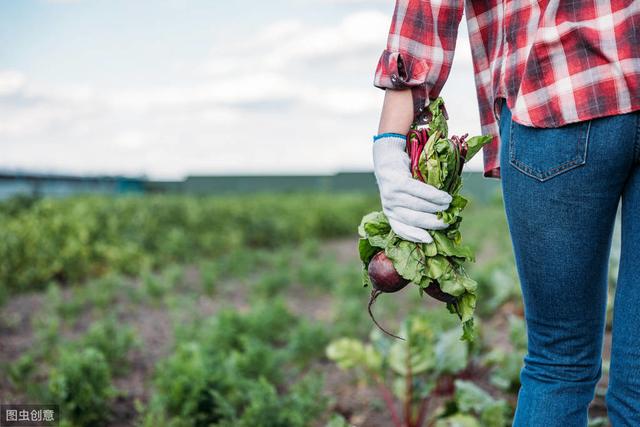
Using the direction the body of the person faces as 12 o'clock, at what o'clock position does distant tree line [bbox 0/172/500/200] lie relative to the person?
The distant tree line is roughly at 11 o'clock from the person.

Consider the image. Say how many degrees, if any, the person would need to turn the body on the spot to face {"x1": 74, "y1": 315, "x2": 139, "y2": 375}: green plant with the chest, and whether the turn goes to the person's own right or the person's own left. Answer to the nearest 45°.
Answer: approximately 45° to the person's own left

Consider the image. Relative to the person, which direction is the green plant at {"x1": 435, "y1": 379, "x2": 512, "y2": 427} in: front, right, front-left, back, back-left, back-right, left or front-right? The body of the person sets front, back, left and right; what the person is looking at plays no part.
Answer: front

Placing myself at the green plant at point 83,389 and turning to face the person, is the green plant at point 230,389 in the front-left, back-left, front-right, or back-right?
front-left

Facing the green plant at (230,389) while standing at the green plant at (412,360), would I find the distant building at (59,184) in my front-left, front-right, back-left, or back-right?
front-right

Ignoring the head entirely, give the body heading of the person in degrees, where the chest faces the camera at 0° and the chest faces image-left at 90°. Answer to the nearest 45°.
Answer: approximately 180°

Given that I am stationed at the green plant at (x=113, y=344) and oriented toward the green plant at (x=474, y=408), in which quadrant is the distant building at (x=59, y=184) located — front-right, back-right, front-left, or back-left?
back-left

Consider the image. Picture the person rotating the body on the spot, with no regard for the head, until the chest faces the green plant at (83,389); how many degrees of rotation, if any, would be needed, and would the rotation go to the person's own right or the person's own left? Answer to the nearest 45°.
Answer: approximately 45° to the person's own left
